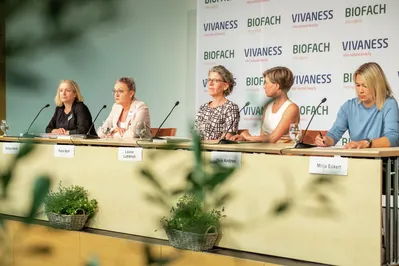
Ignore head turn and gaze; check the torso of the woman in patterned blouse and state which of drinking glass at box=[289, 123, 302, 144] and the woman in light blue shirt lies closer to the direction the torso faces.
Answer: the drinking glass

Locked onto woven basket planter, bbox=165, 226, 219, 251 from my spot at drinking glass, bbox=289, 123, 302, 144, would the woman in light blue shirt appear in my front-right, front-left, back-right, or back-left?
back-left

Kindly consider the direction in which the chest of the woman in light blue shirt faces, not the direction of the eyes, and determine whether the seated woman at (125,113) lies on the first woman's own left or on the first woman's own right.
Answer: on the first woman's own right

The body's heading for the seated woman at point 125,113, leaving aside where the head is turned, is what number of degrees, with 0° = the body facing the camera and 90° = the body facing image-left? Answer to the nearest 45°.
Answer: approximately 45°

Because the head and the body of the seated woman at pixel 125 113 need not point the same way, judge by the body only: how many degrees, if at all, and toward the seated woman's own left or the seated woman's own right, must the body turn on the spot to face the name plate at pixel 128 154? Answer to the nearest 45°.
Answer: approximately 45° to the seated woman's own left

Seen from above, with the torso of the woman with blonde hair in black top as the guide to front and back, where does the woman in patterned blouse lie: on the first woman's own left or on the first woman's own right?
on the first woman's own left
